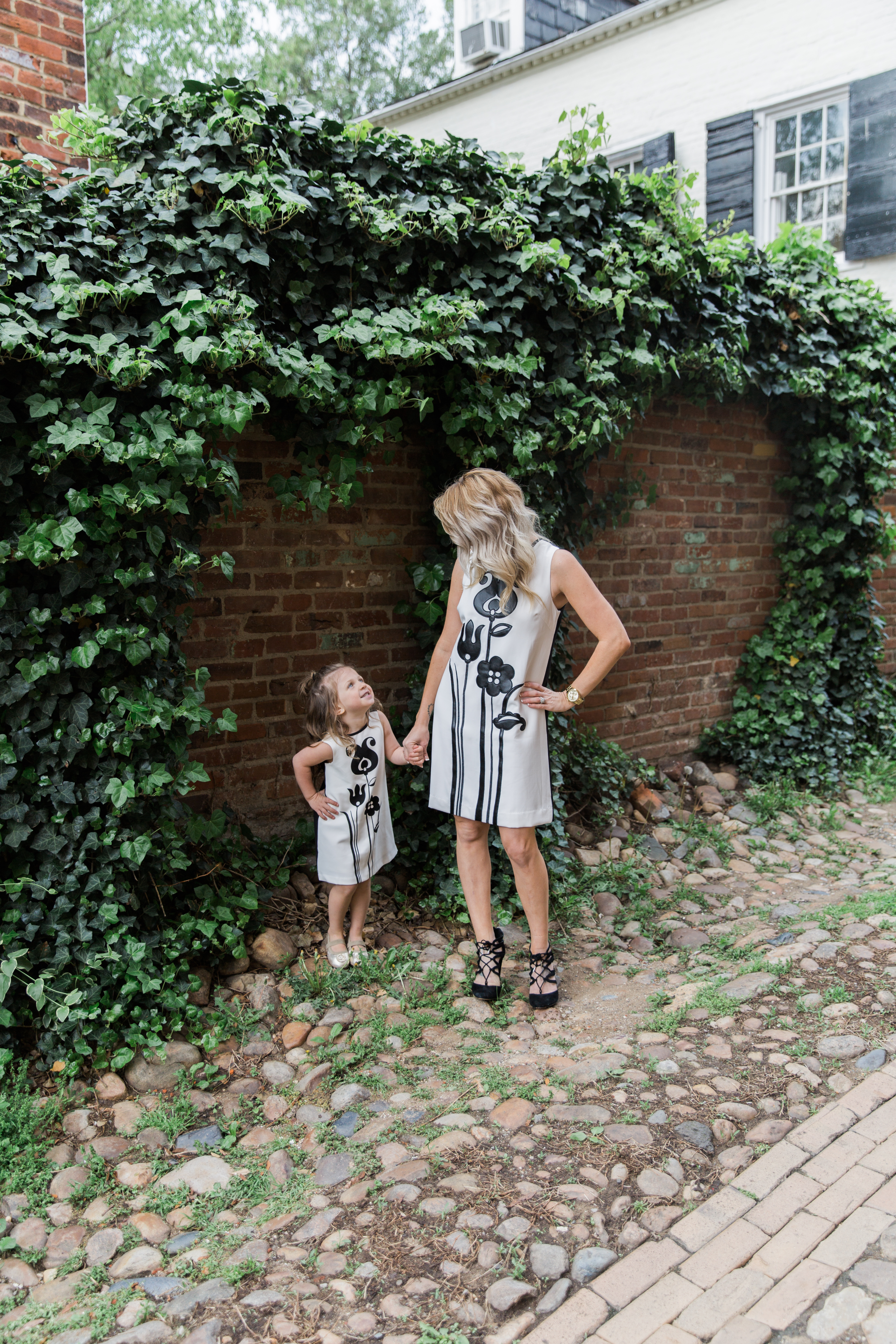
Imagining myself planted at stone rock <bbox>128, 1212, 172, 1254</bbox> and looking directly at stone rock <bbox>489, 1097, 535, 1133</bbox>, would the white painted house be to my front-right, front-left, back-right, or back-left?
front-left

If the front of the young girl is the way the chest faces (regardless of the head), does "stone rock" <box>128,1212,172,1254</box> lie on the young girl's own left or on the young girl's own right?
on the young girl's own right

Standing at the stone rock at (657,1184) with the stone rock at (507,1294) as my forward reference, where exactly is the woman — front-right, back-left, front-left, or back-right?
back-right

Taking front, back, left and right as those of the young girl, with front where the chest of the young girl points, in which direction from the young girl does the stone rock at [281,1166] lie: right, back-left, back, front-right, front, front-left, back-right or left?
front-right

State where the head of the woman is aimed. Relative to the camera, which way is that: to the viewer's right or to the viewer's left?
to the viewer's left

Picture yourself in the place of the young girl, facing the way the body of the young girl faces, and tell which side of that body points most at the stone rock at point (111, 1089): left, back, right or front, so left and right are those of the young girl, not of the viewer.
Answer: right

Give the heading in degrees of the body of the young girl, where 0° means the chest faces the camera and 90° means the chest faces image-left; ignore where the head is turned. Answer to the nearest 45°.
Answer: approximately 315°

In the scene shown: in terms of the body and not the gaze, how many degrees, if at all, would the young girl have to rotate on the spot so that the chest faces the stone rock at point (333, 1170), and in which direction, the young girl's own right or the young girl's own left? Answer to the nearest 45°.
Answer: approximately 45° to the young girl's own right

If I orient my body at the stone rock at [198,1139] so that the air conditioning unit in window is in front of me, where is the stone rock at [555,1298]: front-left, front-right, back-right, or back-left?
back-right

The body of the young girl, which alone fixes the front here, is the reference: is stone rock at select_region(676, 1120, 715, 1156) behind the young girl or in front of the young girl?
in front

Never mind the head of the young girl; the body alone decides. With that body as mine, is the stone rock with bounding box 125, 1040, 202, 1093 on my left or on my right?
on my right

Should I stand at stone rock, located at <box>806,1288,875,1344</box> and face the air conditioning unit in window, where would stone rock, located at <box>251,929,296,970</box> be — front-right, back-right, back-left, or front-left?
front-left

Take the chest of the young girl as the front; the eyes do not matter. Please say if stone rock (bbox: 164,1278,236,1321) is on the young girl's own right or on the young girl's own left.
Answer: on the young girl's own right

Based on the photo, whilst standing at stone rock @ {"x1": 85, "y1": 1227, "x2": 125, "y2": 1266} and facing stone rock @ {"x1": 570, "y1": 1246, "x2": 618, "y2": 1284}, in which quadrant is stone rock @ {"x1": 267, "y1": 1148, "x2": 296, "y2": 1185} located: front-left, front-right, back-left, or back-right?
front-left

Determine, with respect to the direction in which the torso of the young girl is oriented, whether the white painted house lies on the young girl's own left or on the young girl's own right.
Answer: on the young girl's own left
